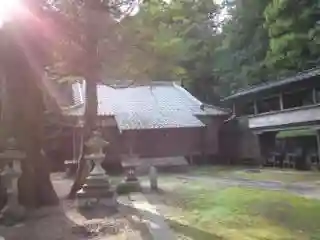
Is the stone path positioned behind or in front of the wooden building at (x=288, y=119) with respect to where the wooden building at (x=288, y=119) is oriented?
in front

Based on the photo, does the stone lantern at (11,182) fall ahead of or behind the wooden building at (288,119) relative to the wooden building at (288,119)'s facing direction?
ahead

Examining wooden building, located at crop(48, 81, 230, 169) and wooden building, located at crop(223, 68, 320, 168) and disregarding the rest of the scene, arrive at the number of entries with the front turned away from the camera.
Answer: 0

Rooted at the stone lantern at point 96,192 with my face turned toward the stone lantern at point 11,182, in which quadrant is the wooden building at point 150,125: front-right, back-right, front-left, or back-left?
back-right

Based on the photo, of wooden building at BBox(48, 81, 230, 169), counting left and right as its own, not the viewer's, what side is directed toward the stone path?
front

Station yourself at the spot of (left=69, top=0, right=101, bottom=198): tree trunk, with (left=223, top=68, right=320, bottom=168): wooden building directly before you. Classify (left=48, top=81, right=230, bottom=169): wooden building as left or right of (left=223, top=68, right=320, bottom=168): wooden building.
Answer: left

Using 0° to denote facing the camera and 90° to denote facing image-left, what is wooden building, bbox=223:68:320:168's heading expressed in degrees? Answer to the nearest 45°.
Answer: approximately 45°

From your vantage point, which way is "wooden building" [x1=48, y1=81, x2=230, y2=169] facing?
toward the camera
